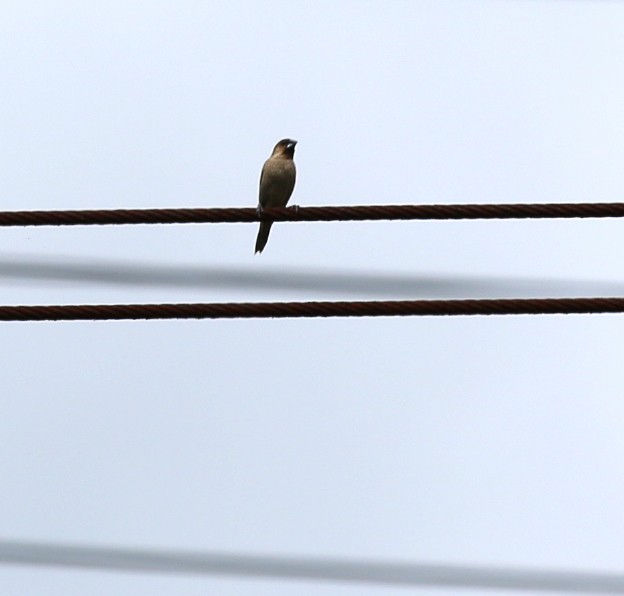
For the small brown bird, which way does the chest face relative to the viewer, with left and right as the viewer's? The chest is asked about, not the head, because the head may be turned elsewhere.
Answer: facing the viewer and to the right of the viewer
